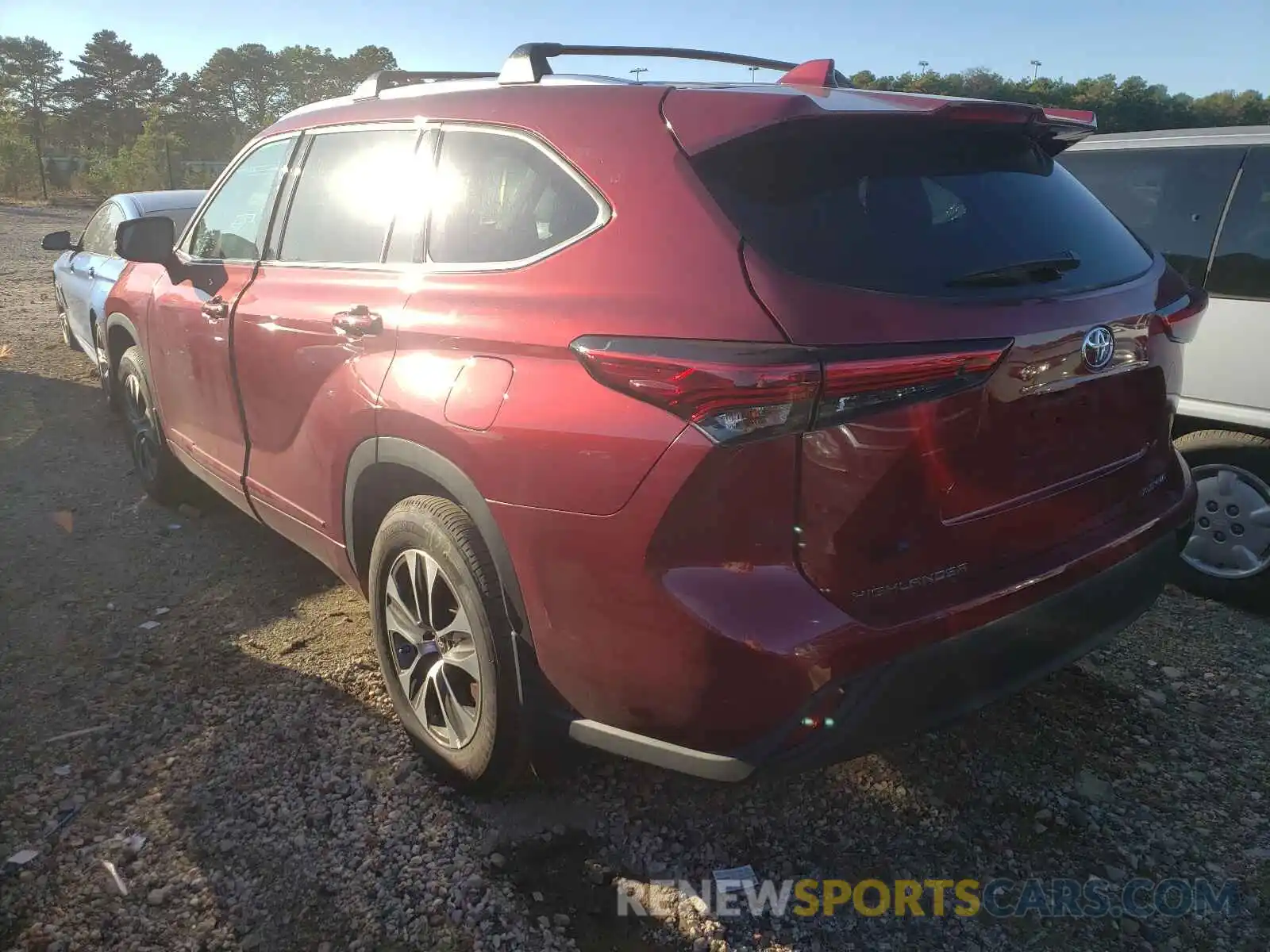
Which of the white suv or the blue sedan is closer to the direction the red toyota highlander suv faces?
the blue sedan

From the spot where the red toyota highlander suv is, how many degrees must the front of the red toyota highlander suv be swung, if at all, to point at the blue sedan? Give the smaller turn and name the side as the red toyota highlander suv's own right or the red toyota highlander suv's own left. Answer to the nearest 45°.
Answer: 0° — it already faces it

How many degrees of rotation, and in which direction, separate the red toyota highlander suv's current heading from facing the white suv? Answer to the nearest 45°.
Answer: approximately 90° to its right

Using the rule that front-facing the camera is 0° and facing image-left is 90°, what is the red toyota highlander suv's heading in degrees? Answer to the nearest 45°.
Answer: approximately 135°

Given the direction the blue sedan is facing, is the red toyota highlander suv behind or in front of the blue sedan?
behind

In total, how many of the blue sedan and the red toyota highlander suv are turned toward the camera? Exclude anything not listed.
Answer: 0

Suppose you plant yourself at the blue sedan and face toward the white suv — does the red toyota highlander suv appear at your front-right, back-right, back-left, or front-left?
front-right

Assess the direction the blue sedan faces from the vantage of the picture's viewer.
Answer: facing away from the viewer and to the left of the viewer
